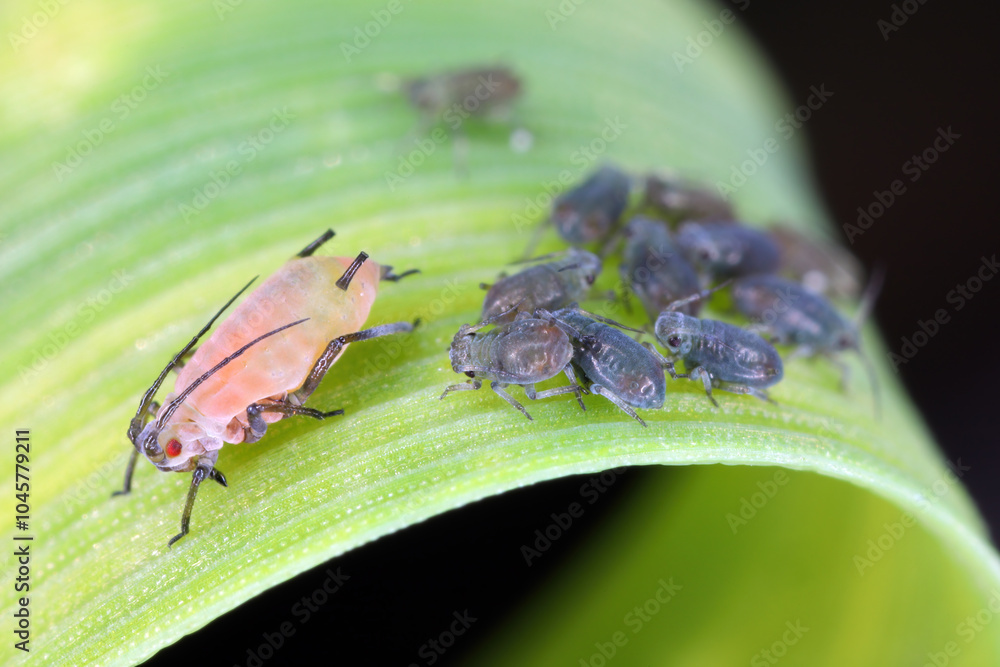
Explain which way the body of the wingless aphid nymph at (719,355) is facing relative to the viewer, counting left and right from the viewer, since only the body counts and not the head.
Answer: facing to the left of the viewer

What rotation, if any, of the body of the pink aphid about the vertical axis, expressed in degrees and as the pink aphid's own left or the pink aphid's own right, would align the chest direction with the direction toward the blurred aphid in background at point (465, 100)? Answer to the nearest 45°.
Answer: approximately 135° to the pink aphid's own right

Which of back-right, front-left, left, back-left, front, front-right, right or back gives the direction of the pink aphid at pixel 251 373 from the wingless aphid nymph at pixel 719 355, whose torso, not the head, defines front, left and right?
front-left

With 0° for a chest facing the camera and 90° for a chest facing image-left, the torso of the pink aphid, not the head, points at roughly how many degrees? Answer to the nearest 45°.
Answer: approximately 45°
